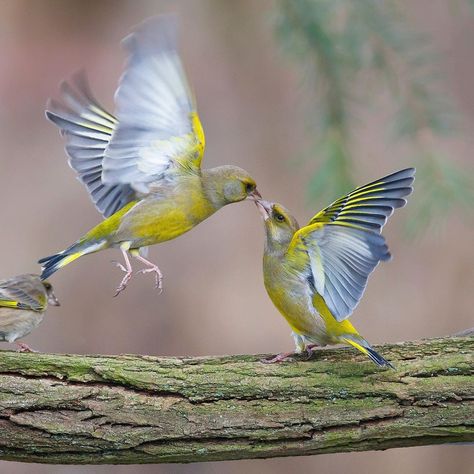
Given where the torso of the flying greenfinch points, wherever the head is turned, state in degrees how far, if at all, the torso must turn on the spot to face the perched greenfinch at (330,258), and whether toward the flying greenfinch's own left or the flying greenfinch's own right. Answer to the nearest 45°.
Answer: approximately 45° to the flying greenfinch's own right

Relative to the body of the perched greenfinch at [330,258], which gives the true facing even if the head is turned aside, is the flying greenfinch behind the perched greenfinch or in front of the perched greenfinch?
in front

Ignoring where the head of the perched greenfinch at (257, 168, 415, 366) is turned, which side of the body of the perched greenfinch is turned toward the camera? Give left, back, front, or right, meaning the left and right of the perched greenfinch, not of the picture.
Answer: left

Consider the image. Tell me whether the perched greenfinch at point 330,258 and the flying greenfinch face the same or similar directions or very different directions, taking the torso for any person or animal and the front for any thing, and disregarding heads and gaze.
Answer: very different directions

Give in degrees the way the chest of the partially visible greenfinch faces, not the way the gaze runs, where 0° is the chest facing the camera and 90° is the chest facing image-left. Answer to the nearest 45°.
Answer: approximately 270°

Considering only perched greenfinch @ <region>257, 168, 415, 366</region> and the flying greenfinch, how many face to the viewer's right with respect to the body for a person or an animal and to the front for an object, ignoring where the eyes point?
1

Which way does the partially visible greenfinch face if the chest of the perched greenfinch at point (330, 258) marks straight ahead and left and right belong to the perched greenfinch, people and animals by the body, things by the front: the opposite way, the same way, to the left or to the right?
the opposite way

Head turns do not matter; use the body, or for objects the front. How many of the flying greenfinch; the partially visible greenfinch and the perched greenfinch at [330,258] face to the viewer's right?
2

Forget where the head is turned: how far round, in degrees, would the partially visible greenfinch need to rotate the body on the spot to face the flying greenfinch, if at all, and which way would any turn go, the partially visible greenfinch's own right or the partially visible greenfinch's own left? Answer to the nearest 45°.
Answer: approximately 45° to the partially visible greenfinch's own right

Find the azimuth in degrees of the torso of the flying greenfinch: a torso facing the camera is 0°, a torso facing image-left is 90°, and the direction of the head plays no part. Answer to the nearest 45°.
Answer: approximately 270°
